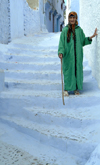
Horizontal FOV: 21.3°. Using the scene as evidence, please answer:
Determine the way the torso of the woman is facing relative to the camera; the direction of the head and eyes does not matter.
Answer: toward the camera
